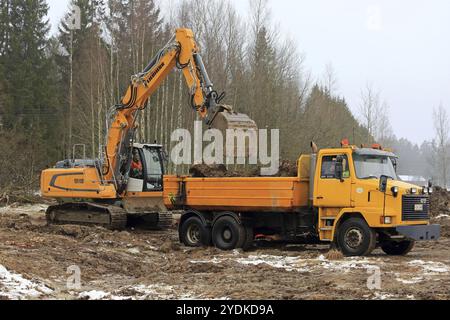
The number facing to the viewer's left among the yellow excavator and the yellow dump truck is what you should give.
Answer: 0

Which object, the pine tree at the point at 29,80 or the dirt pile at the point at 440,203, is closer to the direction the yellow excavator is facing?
the dirt pile

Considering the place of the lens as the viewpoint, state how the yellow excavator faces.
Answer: facing the viewer and to the right of the viewer

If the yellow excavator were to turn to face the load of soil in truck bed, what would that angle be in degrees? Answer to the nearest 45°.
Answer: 0° — it already faces it

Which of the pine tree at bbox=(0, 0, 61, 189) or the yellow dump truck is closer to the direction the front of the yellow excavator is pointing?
the yellow dump truck

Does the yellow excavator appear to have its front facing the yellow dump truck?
yes

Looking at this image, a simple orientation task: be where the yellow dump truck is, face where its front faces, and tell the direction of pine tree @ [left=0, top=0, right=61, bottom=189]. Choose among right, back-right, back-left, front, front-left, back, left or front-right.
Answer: back

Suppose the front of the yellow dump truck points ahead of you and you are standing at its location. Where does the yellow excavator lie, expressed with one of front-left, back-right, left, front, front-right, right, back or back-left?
back
